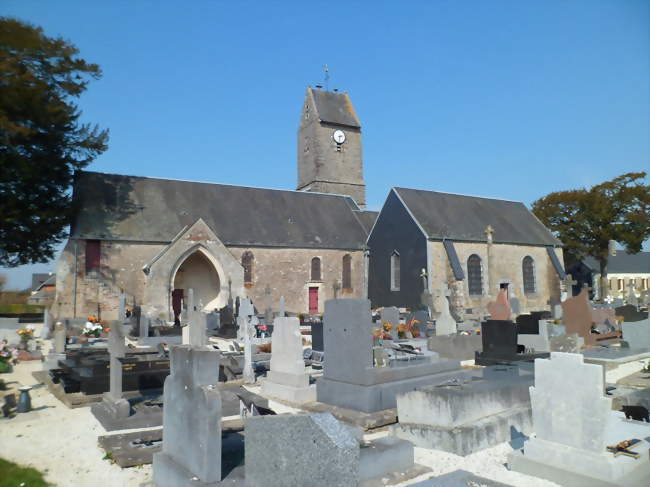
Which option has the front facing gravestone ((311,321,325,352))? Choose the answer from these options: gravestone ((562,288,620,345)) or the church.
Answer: the church
